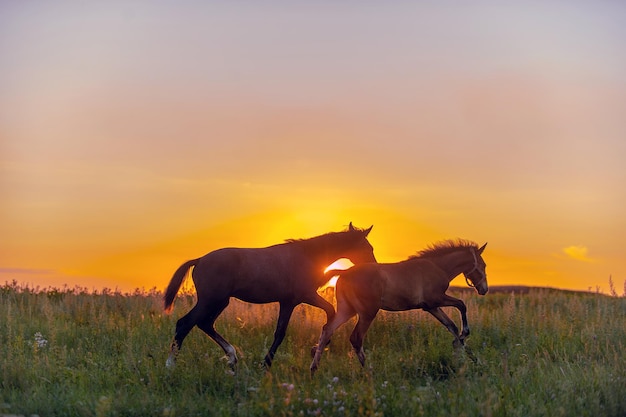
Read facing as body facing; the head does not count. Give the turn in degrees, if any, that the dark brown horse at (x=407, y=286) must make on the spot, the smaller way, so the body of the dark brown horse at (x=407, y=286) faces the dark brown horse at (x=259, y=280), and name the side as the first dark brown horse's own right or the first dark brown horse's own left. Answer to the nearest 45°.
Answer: approximately 180°

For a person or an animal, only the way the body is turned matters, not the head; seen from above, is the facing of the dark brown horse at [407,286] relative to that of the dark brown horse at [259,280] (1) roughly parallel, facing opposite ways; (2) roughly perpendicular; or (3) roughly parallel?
roughly parallel

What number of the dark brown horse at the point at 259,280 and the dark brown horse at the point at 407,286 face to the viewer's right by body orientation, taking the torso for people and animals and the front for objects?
2

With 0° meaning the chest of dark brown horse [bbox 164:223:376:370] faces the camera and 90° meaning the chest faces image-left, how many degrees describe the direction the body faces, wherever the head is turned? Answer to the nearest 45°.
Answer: approximately 270°

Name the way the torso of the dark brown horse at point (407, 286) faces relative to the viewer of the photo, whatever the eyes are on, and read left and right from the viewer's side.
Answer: facing to the right of the viewer

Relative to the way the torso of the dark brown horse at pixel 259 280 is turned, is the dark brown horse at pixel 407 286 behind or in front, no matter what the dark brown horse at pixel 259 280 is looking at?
in front
